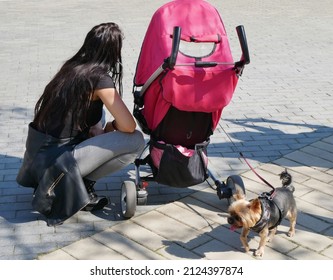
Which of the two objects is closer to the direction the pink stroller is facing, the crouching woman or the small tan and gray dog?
the crouching woman

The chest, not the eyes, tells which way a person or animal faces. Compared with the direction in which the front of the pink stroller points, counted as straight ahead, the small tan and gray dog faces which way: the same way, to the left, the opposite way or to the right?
to the left

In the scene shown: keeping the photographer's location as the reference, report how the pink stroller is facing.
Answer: facing away from the viewer and to the left of the viewer

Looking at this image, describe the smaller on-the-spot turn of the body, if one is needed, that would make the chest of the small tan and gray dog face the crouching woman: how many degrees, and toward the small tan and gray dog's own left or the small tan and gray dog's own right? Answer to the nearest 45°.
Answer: approximately 45° to the small tan and gray dog's own right

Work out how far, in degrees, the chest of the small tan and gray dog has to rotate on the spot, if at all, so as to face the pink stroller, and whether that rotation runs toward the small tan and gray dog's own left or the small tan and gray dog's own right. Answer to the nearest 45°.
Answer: approximately 90° to the small tan and gray dog's own right

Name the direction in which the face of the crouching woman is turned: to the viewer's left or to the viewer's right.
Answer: to the viewer's right

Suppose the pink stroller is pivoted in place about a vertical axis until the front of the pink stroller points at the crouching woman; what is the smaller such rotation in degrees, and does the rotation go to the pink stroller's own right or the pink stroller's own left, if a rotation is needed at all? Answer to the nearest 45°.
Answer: approximately 45° to the pink stroller's own left
